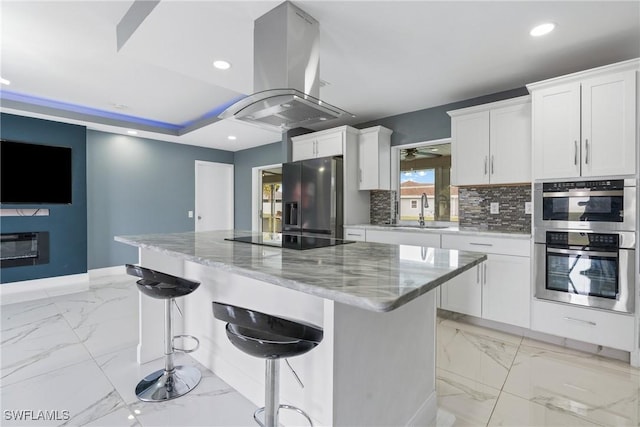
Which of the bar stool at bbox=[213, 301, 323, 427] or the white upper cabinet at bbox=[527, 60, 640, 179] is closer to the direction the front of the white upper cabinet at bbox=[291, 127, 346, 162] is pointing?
the bar stool

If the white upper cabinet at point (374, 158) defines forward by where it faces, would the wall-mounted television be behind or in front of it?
in front

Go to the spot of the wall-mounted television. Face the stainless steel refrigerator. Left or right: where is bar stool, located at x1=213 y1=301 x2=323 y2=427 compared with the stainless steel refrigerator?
right

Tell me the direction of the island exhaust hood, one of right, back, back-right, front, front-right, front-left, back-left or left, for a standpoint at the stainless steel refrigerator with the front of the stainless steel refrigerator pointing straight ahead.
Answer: front-left

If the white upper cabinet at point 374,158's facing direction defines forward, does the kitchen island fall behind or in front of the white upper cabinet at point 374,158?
in front

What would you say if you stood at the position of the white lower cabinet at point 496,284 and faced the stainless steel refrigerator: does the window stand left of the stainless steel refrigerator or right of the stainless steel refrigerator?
right

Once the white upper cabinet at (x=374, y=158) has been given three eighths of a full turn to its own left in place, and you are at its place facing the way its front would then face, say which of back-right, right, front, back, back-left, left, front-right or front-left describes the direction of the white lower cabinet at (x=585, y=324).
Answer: front-right

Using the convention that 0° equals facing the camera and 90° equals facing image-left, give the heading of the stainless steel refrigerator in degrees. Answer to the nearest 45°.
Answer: approximately 45°

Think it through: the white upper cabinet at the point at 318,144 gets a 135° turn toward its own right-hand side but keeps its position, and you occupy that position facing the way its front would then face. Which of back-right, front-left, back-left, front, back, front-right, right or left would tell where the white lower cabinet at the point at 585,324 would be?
back-right

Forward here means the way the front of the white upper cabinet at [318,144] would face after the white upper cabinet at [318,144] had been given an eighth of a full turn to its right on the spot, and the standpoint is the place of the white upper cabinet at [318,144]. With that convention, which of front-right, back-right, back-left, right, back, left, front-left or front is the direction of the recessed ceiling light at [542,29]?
back-left

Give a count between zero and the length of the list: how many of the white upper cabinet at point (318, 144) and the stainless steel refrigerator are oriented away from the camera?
0

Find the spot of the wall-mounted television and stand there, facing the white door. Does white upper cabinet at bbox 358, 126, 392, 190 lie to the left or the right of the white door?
right

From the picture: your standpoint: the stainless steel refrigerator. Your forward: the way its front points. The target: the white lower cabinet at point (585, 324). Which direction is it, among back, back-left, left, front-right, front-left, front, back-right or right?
left

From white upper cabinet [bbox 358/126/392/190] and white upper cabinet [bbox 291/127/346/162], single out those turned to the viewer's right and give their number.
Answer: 0
